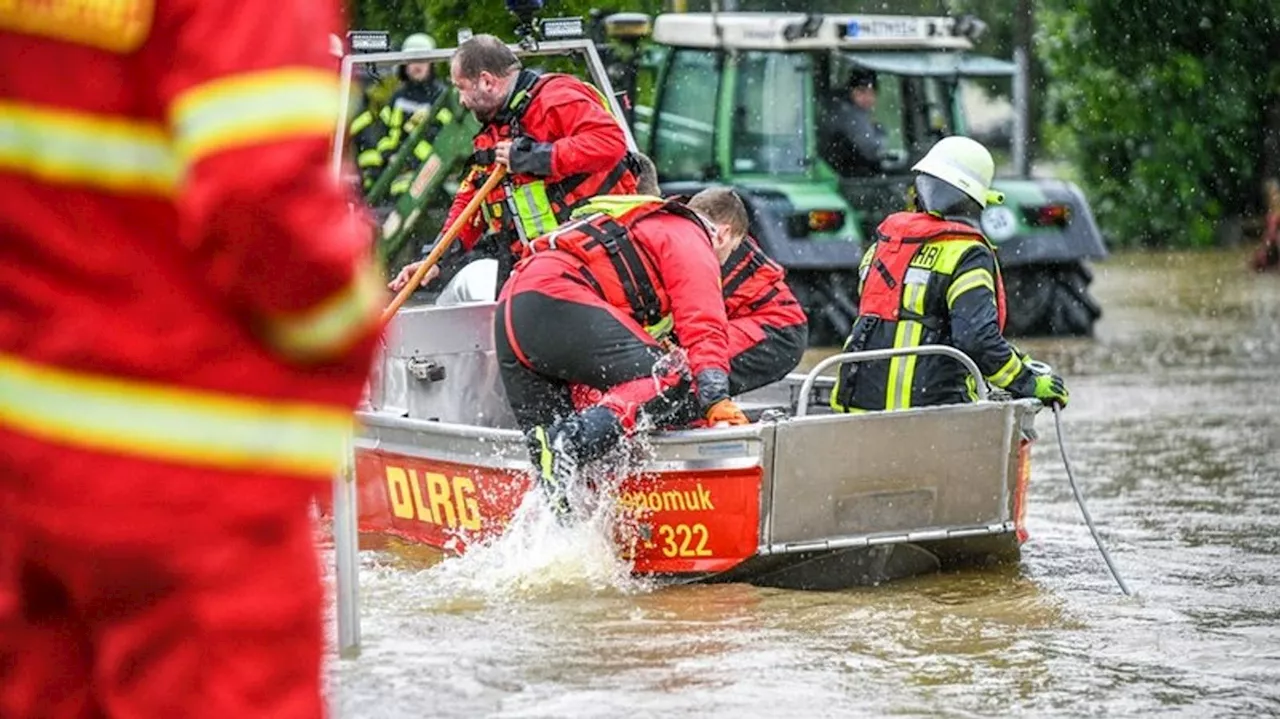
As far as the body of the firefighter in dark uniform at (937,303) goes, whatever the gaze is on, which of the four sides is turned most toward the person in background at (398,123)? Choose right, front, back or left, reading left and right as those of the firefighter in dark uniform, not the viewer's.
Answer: left

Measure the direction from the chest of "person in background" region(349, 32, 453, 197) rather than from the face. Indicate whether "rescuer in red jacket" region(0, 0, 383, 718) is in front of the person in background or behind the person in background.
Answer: in front

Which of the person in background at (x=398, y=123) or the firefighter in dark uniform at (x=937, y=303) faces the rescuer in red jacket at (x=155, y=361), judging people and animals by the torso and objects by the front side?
the person in background

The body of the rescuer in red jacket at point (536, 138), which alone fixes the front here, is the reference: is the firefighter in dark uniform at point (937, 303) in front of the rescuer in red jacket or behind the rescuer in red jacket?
behind

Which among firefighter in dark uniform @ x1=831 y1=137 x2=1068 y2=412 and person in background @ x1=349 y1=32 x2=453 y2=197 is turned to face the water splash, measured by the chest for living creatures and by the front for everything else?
the person in background

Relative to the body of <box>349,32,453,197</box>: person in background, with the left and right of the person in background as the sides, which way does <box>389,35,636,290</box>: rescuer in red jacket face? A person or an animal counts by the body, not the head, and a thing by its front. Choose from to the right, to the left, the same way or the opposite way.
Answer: to the right

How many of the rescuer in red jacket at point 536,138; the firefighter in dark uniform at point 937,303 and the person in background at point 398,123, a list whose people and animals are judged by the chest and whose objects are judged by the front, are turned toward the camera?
1

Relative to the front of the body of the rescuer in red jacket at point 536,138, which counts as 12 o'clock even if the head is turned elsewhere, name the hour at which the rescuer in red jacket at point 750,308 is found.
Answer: the rescuer in red jacket at point 750,308 is roughly at 7 o'clock from the rescuer in red jacket at point 536,138.

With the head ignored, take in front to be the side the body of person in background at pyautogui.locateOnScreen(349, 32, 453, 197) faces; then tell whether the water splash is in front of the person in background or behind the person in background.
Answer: in front

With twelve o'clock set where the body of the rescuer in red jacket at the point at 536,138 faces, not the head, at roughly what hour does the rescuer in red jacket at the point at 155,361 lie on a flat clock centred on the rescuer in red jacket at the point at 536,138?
the rescuer in red jacket at the point at 155,361 is roughly at 9 o'clock from the rescuer in red jacket at the point at 536,138.

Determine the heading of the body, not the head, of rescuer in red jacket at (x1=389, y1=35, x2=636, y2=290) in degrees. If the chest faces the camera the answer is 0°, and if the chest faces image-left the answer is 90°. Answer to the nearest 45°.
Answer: approximately 90°

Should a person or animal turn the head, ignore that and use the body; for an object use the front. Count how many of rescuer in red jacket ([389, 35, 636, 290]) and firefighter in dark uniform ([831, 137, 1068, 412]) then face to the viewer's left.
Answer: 1

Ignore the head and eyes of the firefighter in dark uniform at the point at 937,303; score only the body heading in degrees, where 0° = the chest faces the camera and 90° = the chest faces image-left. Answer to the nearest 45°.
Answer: approximately 225°
